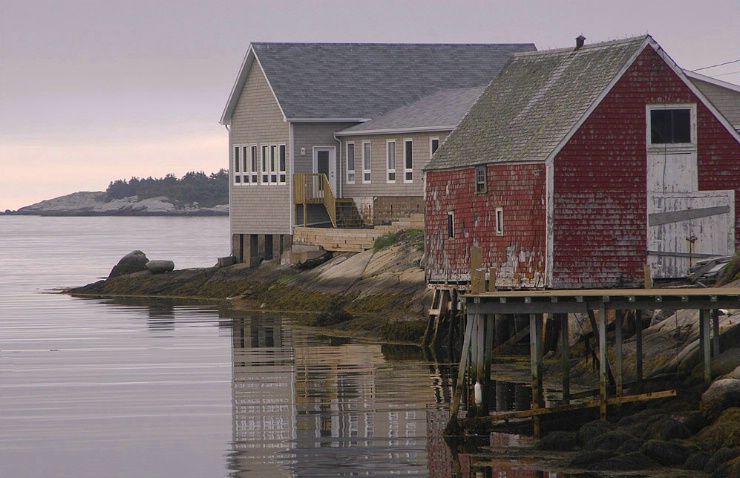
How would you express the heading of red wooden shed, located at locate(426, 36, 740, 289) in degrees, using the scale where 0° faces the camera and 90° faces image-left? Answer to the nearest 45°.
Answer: approximately 315°

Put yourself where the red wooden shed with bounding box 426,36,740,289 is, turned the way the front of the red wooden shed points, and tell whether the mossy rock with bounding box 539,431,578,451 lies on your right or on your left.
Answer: on your right

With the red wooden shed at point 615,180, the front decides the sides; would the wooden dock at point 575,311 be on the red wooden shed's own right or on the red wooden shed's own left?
on the red wooden shed's own right

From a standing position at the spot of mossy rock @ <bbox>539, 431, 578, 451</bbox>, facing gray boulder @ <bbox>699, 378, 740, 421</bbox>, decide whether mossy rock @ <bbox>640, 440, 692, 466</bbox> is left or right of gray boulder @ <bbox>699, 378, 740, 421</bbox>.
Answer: right

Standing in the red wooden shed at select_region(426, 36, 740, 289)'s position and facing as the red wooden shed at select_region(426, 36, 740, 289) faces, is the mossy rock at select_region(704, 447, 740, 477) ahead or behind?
ahead

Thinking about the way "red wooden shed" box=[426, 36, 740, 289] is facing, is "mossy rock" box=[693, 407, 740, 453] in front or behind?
in front

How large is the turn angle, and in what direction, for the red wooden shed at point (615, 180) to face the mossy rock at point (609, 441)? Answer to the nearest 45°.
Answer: approximately 45° to its right

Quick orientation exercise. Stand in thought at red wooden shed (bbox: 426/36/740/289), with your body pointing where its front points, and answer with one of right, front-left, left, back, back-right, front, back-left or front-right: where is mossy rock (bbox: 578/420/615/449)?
front-right

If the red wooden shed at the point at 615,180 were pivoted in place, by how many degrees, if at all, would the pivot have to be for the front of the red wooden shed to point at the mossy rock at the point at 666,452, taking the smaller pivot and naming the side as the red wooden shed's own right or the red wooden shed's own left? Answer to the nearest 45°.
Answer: approximately 45° to the red wooden shed's own right
